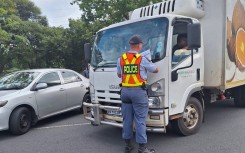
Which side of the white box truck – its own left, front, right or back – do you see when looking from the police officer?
front

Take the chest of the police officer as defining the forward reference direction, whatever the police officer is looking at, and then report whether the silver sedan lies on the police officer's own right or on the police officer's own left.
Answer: on the police officer's own left

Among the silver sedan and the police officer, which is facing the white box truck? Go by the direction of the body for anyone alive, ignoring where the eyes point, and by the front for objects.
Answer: the police officer

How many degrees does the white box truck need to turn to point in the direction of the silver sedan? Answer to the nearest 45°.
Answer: approximately 45° to its right

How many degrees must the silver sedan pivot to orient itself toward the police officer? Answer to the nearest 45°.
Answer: approximately 90° to its left

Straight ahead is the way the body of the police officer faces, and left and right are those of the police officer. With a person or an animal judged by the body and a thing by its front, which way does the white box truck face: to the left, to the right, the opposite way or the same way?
the opposite way

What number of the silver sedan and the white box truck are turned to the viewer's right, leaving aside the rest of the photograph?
0

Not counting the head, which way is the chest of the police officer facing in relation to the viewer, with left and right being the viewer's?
facing away from the viewer and to the right of the viewer

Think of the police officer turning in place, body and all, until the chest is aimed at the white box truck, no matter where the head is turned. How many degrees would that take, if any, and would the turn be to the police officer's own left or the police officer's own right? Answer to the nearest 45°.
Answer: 0° — they already face it

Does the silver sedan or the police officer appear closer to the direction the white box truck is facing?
the police officer

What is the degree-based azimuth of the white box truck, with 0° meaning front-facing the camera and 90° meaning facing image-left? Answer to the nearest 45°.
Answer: approximately 45°

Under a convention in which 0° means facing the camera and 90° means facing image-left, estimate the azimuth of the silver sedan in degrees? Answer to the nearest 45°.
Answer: approximately 45°
